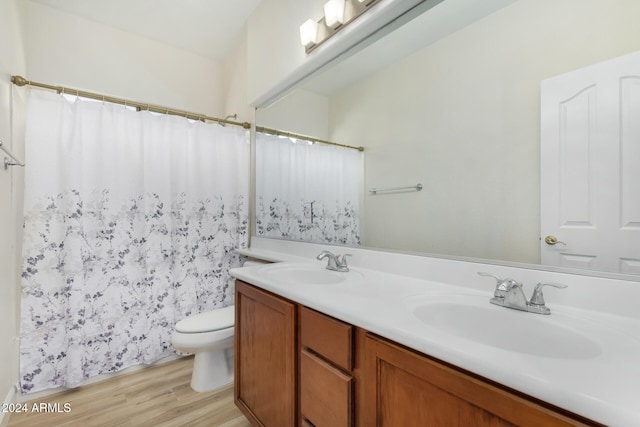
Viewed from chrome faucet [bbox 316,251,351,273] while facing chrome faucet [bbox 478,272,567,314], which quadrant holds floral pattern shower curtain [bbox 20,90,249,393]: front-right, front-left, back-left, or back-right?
back-right

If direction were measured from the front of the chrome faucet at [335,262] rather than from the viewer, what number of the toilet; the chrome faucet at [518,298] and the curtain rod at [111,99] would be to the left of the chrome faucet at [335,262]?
1

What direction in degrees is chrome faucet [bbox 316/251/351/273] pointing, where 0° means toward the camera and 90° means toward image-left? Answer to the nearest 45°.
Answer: approximately 45°

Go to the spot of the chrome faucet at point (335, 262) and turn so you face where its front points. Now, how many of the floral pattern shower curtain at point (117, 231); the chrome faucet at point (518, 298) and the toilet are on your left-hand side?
1

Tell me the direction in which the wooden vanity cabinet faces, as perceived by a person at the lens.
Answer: facing the viewer and to the left of the viewer

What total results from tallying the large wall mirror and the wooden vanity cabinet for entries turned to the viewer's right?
0

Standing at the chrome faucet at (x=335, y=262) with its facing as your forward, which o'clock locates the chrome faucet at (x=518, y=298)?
the chrome faucet at (x=518, y=298) is roughly at 9 o'clock from the chrome faucet at (x=335, y=262).
